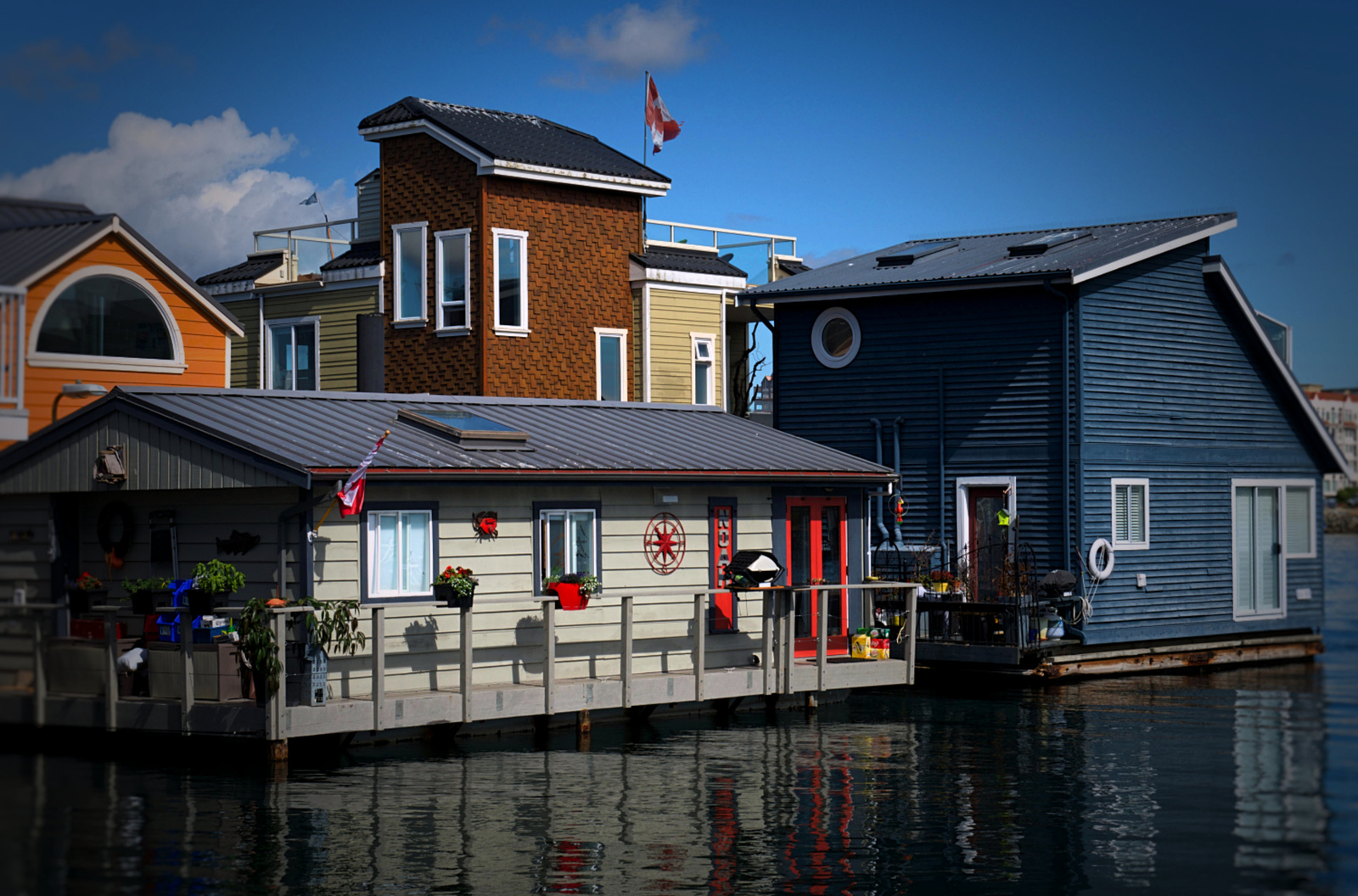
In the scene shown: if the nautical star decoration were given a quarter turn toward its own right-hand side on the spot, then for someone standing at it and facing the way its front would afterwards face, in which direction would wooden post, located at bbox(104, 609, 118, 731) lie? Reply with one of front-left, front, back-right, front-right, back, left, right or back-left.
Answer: front

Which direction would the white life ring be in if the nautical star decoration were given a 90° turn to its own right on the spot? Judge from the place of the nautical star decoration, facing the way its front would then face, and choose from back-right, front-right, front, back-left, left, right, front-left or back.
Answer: back

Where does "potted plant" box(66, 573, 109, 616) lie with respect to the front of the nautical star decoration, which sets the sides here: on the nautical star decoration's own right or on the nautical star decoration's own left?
on the nautical star decoration's own right

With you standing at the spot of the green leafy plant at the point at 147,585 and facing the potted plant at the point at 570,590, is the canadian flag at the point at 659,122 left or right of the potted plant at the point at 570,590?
left

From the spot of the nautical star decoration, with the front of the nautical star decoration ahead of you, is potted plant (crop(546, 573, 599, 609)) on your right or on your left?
on your right

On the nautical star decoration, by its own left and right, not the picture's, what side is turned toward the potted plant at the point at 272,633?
right

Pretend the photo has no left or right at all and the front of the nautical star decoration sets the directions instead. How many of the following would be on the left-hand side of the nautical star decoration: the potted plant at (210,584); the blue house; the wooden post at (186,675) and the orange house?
1

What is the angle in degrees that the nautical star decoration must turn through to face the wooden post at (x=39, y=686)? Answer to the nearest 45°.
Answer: approximately 90° to its right

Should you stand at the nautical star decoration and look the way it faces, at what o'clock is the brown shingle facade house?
The brown shingle facade house is roughly at 7 o'clock from the nautical star decoration.

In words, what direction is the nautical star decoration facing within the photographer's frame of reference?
facing the viewer and to the right of the viewer

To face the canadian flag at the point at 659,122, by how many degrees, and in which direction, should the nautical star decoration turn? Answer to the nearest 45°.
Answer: approximately 135° to its left

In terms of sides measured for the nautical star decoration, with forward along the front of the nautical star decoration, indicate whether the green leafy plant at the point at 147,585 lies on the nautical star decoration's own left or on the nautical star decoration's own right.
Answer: on the nautical star decoration's own right

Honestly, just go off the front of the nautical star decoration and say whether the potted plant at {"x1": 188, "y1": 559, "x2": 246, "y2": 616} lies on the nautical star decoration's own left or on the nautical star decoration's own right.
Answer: on the nautical star decoration's own right

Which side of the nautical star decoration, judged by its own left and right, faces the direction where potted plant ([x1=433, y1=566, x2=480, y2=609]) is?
right
